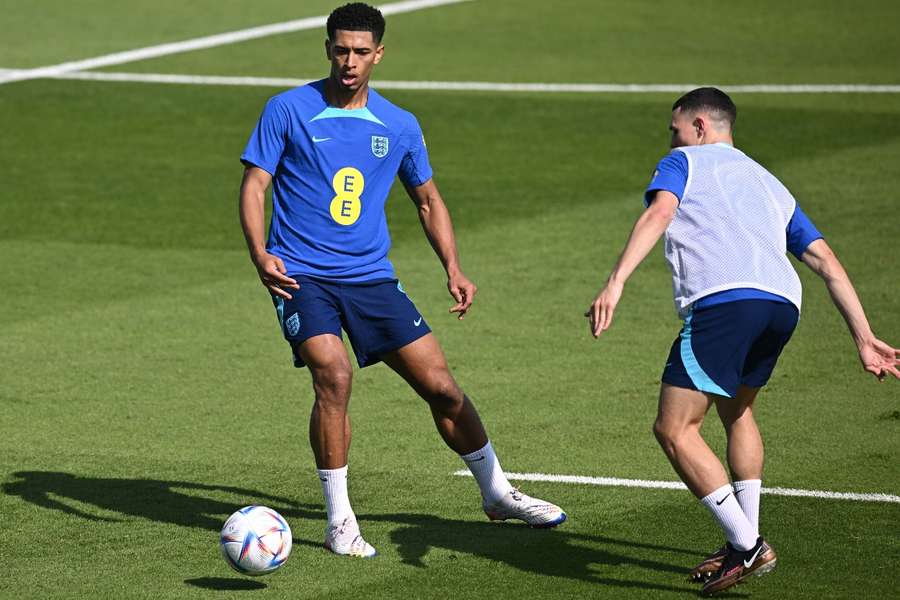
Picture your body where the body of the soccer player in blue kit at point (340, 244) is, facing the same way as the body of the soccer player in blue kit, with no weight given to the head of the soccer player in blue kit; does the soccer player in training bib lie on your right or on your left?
on your left

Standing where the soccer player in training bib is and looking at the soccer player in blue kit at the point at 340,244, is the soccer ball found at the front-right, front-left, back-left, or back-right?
front-left

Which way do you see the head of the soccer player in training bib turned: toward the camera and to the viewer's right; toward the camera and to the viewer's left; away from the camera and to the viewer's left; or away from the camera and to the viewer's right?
away from the camera and to the viewer's left

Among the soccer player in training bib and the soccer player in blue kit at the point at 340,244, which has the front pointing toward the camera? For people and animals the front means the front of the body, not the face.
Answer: the soccer player in blue kit

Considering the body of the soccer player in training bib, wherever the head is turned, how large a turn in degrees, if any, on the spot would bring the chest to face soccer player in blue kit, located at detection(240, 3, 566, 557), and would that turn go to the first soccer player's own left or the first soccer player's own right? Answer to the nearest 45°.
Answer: approximately 45° to the first soccer player's own left

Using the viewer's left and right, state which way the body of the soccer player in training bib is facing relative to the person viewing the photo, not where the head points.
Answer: facing away from the viewer and to the left of the viewer

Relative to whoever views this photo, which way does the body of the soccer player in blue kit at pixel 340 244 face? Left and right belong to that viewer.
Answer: facing the viewer

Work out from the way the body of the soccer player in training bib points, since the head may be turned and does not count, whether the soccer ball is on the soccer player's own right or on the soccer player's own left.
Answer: on the soccer player's own left

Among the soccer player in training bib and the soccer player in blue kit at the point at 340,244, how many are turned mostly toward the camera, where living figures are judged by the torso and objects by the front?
1
